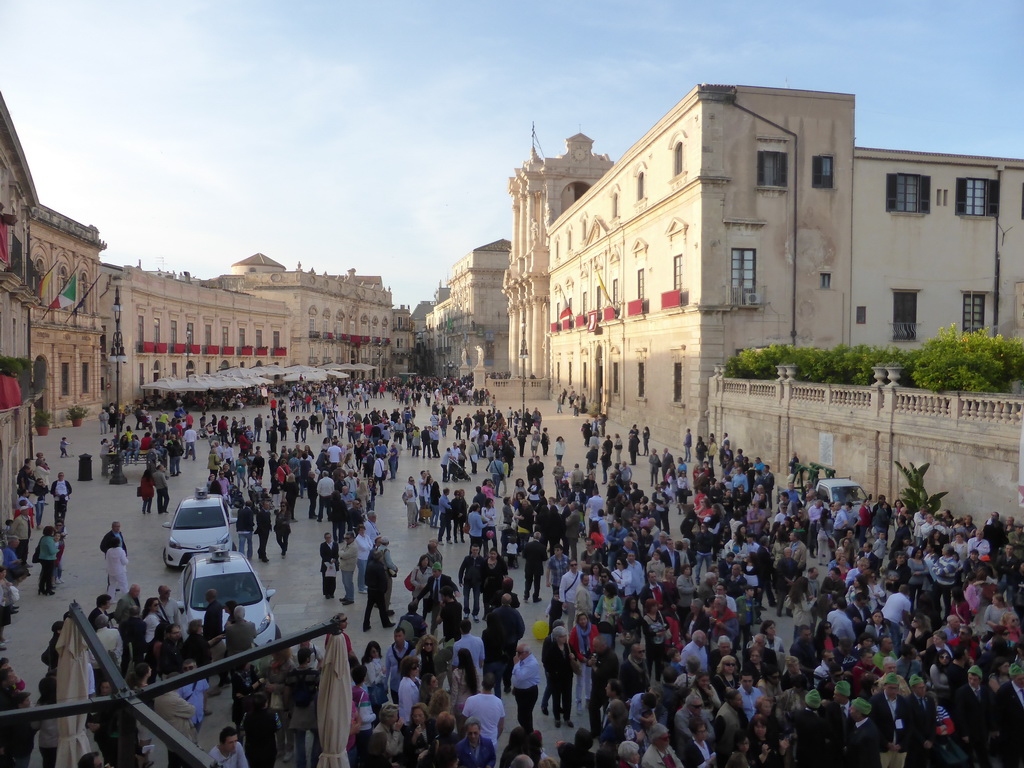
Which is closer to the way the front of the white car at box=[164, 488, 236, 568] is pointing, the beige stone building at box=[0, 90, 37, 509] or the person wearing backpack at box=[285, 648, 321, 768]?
the person wearing backpack

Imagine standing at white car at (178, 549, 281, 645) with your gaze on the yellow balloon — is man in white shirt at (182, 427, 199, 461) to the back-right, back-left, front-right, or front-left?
back-left

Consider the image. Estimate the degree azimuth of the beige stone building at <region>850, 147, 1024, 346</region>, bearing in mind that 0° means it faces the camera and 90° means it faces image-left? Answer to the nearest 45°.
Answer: approximately 0°

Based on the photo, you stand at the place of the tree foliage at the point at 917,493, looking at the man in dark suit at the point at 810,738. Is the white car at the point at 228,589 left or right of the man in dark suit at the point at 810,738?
right

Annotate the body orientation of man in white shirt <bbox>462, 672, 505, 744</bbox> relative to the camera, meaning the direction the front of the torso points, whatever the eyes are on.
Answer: away from the camera

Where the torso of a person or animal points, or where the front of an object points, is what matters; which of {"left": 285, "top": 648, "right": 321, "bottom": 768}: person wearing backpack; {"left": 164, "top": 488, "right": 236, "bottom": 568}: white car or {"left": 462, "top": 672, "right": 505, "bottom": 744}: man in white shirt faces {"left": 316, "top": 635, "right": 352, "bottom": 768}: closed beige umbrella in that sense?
the white car

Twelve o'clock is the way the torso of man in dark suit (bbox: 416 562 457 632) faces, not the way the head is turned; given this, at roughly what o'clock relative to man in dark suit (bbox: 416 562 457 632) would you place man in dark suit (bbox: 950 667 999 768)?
man in dark suit (bbox: 950 667 999 768) is roughly at 10 o'clock from man in dark suit (bbox: 416 562 457 632).

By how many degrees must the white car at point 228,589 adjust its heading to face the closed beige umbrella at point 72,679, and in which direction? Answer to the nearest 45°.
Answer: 0° — it already faces it

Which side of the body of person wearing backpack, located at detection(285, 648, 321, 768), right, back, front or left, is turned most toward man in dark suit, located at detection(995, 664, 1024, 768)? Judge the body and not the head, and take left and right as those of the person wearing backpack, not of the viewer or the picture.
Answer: right

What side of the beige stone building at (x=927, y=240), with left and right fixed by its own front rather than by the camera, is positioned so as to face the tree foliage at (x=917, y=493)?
front
